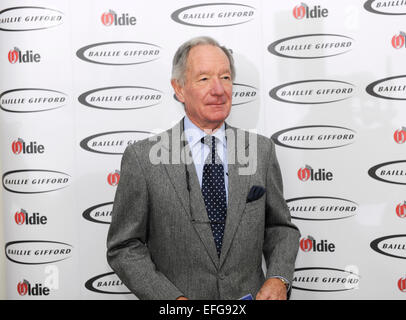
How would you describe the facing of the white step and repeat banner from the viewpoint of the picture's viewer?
facing the viewer

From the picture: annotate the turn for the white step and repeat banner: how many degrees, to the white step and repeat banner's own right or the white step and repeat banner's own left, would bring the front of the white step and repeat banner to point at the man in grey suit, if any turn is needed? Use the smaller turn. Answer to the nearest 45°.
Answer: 0° — it already faces them
